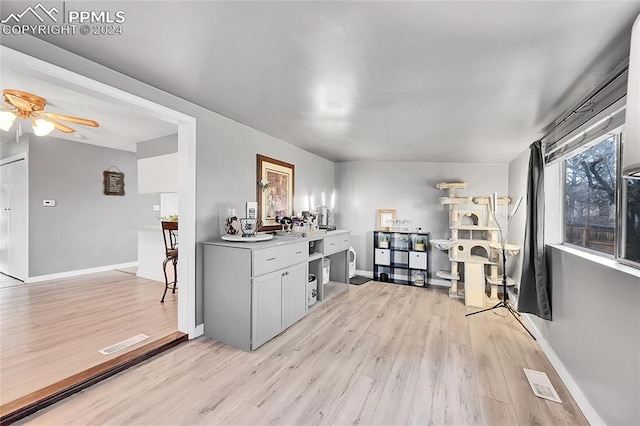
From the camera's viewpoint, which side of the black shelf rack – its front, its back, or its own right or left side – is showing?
front

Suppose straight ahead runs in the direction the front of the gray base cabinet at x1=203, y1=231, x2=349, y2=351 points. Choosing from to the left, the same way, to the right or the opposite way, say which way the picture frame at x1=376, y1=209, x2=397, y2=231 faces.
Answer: to the right

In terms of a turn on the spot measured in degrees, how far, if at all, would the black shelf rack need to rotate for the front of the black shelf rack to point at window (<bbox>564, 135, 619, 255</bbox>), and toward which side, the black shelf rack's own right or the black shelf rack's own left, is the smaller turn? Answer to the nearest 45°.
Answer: approximately 45° to the black shelf rack's own left

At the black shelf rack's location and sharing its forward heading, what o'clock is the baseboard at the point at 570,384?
The baseboard is roughly at 11 o'clock from the black shelf rack.

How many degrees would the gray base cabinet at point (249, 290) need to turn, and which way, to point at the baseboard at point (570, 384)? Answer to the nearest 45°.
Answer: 0° — it already faces it

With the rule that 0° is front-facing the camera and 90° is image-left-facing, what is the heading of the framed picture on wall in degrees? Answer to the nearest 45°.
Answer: approximately 315°

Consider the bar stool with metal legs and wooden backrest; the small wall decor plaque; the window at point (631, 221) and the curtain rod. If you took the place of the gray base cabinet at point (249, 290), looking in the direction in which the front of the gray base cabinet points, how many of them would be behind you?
2

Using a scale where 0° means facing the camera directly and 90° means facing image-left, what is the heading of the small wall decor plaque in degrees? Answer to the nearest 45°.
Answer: approximately 315°

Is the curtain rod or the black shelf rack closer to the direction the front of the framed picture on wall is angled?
the curtain rod

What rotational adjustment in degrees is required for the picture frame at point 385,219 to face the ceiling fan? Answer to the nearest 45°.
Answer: approximately 45° to its right

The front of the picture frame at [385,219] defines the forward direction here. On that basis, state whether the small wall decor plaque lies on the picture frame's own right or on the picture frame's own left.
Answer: on the picture frame's own right

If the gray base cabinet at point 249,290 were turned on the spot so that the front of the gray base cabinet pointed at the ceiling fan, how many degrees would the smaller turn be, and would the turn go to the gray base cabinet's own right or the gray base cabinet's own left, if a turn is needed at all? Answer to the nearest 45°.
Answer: approximately 135° to the gray base cabinet's own right

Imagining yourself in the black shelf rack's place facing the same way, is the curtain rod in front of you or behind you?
in front

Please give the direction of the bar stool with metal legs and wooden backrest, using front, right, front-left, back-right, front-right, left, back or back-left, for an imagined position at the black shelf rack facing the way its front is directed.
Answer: front-right
